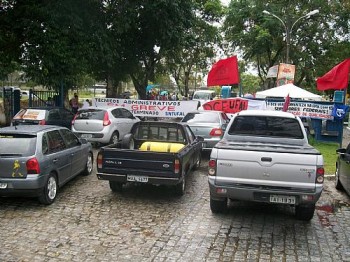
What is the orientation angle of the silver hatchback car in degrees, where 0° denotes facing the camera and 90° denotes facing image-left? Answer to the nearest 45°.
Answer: approximately 225°

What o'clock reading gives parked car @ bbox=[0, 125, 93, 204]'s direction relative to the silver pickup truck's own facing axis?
The parked car is roughly at 9 o'clock from the silver pickup truck.

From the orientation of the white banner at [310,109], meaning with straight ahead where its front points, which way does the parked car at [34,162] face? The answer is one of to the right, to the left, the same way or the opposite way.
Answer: the opposite way

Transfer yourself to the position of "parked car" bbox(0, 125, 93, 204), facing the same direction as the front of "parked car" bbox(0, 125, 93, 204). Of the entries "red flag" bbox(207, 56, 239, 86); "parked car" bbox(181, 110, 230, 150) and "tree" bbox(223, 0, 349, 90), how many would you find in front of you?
3

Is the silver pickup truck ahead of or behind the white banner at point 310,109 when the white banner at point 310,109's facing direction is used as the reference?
ahead

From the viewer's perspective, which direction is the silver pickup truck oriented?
away from the camera

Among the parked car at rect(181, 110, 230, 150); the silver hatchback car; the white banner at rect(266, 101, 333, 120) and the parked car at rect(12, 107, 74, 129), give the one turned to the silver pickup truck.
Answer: the white banner

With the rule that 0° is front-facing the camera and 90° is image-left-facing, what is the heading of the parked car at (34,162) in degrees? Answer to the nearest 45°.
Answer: approximately 225°

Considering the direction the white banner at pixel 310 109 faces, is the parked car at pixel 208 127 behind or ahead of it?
ahead

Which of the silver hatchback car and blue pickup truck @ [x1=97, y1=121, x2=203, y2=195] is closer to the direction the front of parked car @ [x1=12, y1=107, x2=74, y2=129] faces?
the silver hatchback car

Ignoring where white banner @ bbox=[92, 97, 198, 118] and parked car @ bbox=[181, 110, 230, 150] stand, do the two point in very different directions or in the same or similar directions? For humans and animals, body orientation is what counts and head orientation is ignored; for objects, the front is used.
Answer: very different directions

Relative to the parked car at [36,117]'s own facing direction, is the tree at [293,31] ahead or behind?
ahead

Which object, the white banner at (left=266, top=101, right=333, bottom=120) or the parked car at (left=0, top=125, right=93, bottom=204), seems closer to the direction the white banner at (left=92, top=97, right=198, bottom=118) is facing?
the parked car

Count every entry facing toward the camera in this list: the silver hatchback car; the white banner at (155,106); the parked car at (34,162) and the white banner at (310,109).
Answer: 2

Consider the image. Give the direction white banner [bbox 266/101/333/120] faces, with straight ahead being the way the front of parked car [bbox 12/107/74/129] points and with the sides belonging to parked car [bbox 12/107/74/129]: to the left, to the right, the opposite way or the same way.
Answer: the opposite way

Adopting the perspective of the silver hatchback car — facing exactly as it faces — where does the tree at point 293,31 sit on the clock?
The tree is roughly at 12 o'clock from the silver hatchback car.
